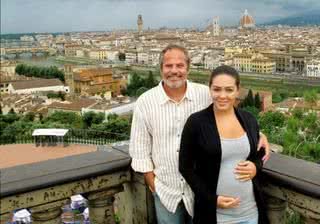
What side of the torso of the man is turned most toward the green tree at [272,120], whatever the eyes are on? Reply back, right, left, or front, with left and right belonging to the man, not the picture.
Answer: back

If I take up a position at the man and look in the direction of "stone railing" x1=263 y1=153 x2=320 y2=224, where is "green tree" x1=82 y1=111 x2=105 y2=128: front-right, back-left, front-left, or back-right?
back-left

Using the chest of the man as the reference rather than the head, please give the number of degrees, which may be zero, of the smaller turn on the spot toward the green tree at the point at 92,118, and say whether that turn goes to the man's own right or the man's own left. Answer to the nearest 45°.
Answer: approximately 180°

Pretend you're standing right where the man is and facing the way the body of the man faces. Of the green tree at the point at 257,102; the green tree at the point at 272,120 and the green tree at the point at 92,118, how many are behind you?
3

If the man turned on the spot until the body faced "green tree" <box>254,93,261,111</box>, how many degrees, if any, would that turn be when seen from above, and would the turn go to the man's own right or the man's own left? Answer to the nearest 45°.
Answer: approximately 180°

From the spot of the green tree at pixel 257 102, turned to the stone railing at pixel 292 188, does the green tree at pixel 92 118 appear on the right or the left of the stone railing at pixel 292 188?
right

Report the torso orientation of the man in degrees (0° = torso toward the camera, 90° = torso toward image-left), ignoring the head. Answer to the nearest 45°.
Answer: approximately 0°
